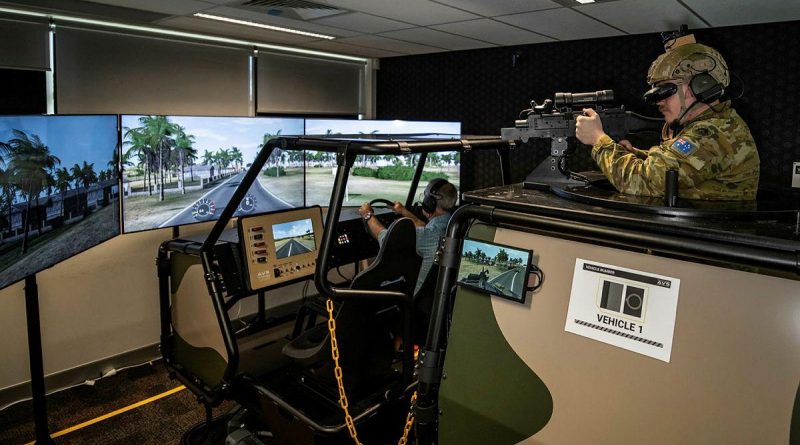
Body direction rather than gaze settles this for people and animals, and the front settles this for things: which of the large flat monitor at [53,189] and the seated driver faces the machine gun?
the large flat monitor

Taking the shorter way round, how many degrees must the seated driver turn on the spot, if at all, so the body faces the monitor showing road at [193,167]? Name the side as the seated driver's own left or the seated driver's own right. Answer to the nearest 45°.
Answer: approximately 45° to the seated driver's own left

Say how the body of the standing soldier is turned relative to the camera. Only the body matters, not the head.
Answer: to the viewer's left

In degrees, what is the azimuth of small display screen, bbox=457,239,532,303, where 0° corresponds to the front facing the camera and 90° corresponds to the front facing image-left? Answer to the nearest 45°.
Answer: approximately 45°

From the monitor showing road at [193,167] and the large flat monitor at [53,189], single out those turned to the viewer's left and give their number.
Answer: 0

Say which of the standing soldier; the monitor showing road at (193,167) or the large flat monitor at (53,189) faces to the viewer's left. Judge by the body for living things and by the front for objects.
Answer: the standing soldier

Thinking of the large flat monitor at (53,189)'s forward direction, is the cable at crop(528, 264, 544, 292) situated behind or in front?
in front

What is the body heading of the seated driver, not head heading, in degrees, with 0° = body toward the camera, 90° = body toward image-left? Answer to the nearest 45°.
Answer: approximately 135°

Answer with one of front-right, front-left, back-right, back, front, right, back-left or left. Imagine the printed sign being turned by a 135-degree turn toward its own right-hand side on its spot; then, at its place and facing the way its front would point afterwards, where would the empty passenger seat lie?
front-left

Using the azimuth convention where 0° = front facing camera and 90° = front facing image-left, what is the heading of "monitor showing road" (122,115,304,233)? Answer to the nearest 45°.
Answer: approximately 315°

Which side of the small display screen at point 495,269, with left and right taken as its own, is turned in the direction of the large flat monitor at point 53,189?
right

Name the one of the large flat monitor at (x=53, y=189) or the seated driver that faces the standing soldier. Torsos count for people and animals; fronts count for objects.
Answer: the large flat monitor

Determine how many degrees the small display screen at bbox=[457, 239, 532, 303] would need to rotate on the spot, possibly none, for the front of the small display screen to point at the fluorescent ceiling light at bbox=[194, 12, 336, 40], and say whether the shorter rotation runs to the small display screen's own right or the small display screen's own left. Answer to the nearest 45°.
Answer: approximately 90° to the small display screen's own right

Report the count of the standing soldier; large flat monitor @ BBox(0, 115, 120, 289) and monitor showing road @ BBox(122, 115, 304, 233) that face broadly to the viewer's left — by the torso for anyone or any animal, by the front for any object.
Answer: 1

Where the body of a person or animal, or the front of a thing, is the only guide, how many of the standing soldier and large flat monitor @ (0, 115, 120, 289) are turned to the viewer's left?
1

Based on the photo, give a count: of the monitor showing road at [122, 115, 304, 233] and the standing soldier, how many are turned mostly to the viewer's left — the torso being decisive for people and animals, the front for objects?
1

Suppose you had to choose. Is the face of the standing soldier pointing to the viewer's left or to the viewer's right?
to the viewer's left
